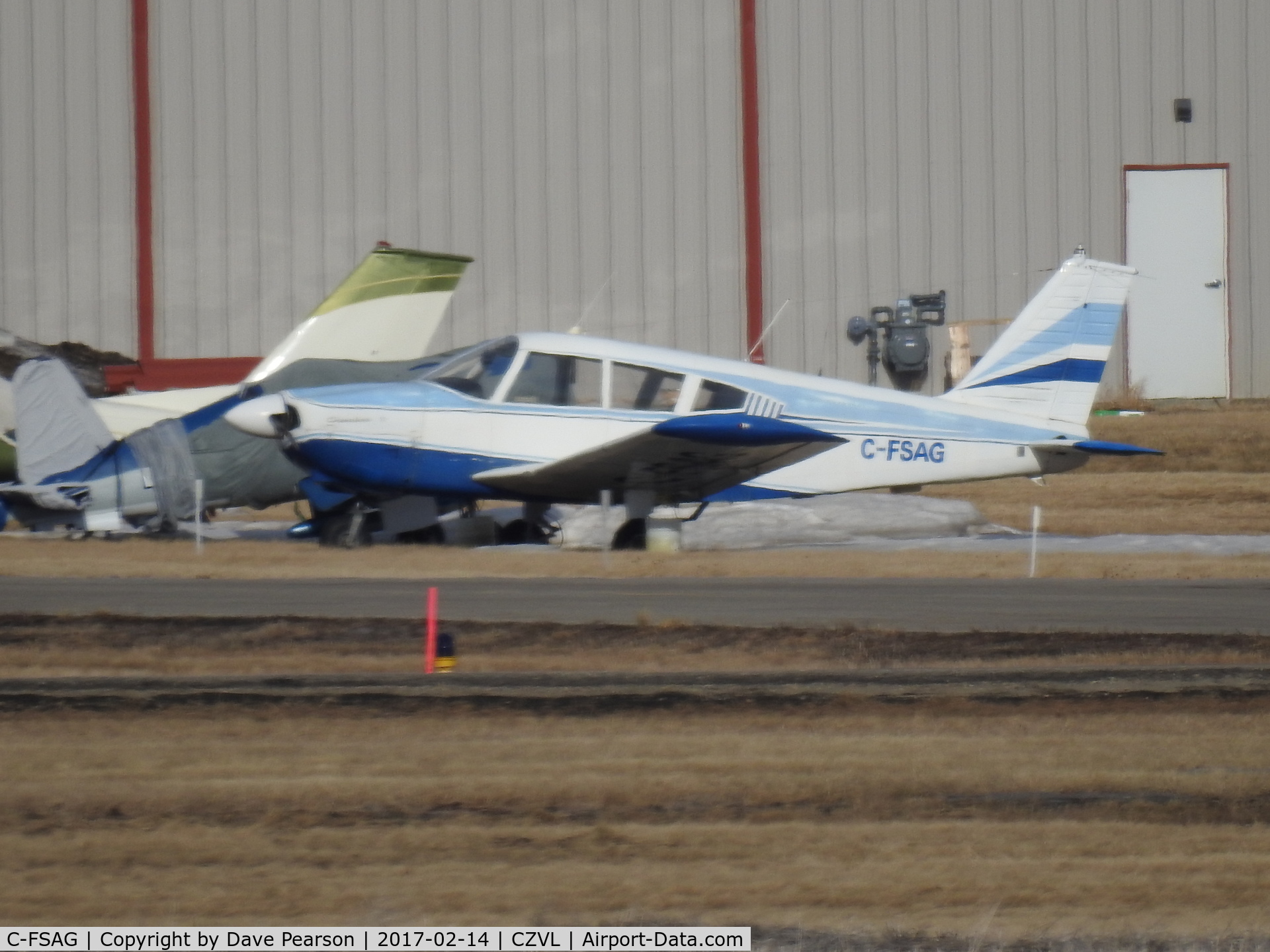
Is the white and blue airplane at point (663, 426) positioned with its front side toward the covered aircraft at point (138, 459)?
yes

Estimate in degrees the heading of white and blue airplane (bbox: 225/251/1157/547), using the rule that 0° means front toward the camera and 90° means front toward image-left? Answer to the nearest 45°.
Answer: approximately 90°

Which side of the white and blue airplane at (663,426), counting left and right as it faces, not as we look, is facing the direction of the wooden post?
right

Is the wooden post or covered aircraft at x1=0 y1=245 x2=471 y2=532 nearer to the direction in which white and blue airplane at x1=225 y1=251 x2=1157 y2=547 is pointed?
the covered aircraft

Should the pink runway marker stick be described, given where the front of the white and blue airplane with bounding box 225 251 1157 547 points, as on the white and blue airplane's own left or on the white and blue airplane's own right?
on the white and blue airplane's own left
